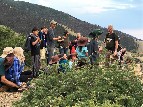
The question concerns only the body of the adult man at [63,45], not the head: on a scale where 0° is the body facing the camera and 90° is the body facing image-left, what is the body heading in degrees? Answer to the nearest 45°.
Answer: approximately 45°

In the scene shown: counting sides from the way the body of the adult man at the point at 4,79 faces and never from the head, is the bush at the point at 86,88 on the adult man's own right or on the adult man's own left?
on the adult man's own right

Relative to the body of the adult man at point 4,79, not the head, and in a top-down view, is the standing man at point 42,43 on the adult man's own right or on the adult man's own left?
on the adult man's own left

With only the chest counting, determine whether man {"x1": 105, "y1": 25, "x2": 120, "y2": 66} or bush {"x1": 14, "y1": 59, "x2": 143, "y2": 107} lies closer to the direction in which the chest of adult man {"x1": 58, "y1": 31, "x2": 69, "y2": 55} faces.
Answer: the bush

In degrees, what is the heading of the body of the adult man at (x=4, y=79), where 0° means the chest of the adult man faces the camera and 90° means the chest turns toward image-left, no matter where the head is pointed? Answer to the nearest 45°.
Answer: approximately 270°

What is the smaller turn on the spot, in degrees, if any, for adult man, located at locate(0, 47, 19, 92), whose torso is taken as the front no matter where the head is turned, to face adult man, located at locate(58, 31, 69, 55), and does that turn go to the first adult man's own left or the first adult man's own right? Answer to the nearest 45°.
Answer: approximately 45° to the first adult man's own left
